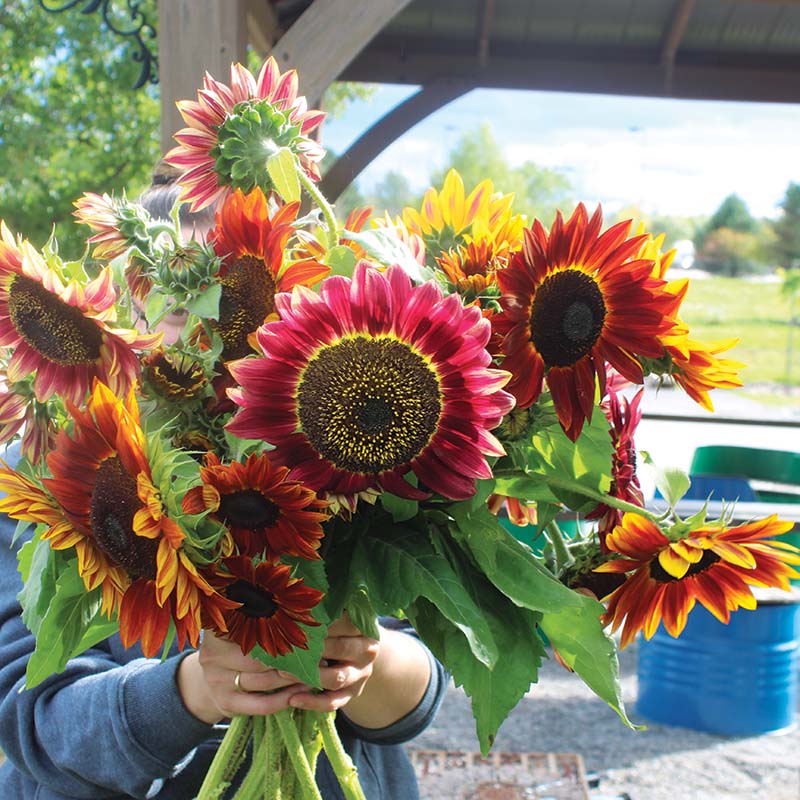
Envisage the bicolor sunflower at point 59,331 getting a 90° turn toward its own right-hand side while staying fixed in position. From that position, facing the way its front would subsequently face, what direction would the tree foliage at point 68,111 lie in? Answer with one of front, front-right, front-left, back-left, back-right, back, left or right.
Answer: front-right

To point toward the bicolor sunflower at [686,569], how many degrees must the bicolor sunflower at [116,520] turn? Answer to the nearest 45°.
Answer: approximately 135° to its left

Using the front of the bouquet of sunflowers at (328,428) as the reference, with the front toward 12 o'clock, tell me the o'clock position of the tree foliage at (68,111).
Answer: The tree foliage is roughly at 5 o'clock from the bouquet of sunflowers.

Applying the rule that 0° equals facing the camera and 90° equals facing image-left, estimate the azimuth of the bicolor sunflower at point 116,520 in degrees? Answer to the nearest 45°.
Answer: approximately 45°

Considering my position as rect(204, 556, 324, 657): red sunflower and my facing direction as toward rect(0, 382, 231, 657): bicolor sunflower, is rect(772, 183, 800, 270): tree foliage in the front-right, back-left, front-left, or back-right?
back-right

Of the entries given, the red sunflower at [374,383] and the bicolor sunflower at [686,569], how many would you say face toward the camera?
2
